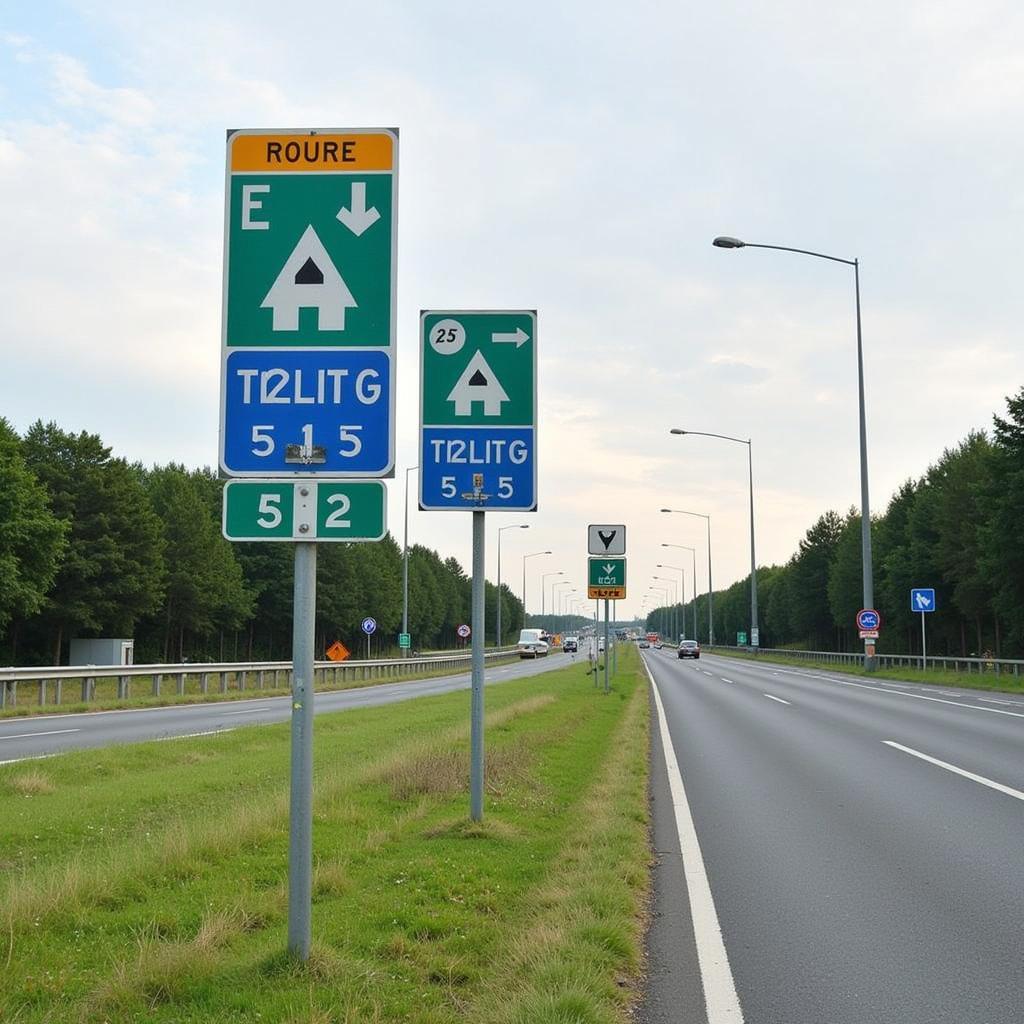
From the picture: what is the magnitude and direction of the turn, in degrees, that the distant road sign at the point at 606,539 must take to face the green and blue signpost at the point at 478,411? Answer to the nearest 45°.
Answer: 0° — it already faces it

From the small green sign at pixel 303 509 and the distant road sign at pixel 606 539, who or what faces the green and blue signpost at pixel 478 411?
the distant road sign

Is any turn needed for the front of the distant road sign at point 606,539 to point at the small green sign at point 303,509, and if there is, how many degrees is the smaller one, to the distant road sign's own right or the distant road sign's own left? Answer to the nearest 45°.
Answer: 0° — it already faces it

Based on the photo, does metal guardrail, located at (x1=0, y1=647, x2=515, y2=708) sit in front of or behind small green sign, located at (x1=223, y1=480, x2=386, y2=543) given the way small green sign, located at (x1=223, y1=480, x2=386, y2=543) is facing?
behind

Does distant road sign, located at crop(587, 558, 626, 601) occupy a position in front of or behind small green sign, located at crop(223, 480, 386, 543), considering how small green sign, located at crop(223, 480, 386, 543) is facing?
behind

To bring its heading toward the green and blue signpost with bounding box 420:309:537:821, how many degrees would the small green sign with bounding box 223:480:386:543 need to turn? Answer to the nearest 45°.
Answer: approximately 180°

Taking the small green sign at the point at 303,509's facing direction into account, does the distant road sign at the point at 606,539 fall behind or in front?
behind
